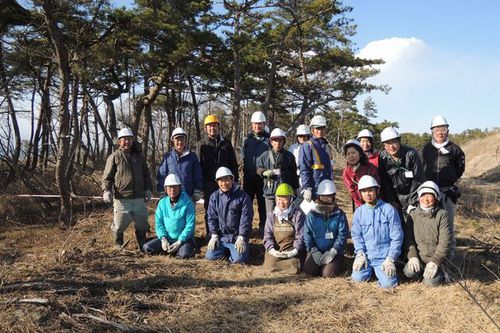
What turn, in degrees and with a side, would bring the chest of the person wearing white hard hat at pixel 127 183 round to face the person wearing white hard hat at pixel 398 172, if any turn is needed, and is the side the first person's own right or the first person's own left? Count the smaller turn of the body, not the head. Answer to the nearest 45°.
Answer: approximately 45° to the first person's own left

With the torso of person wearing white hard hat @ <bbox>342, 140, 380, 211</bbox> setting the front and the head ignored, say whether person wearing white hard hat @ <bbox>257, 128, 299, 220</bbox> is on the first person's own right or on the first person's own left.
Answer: on the first person's own right

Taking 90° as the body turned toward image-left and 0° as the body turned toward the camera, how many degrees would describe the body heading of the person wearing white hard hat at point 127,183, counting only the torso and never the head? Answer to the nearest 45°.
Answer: approximately 0°

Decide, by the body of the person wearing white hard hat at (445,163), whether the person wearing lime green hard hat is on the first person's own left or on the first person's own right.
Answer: on the first person's own right

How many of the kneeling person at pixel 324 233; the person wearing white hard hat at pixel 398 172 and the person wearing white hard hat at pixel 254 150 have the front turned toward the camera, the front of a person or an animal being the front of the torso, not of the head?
3

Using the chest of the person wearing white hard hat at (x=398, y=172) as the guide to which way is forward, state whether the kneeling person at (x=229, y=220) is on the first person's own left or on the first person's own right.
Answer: on the first person's own right

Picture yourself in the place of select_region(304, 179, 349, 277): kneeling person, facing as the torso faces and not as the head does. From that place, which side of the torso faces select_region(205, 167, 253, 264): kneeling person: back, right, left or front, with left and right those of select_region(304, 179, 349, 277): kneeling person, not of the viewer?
right
